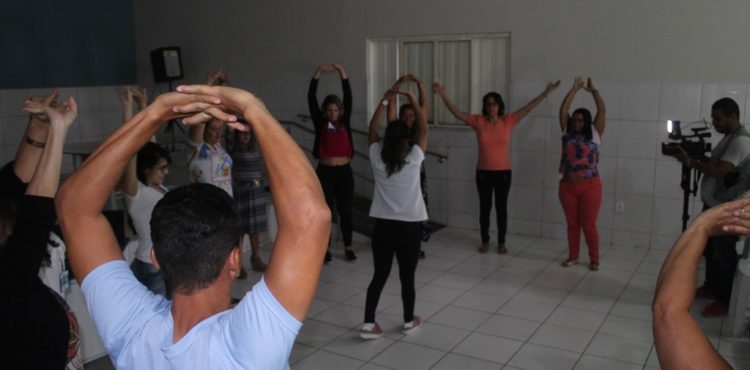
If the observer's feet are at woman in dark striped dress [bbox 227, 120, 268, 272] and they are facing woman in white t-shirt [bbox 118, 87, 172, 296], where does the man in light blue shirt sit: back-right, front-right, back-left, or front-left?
front-left

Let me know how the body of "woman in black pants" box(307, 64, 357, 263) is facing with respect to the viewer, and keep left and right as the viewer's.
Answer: facing the viewer

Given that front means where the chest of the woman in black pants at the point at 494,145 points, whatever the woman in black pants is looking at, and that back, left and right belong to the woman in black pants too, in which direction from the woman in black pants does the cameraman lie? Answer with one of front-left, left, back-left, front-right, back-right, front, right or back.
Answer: front-left

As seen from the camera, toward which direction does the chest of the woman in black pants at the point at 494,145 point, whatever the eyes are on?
toward the camera

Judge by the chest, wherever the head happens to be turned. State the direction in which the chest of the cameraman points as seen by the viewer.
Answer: to the viewer's left

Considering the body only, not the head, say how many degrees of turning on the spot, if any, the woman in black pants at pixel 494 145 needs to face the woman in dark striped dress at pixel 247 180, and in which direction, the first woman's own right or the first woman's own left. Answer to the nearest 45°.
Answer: approximately 45° to the first woman's own right

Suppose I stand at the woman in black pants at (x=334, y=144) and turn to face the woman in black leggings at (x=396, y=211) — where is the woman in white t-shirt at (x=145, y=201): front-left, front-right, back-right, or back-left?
front-right

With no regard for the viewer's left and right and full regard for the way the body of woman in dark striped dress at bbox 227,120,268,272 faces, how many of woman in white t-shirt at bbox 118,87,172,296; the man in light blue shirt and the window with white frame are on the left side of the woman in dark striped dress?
1

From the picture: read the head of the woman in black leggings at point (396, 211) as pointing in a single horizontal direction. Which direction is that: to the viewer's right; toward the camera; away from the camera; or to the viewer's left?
away from the camera

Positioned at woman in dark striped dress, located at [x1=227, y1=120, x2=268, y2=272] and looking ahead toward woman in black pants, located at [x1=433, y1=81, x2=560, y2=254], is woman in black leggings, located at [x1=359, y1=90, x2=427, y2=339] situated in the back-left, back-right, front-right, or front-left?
front-right

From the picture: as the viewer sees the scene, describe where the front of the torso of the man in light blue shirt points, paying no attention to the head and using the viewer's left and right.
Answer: facing away from the viewer

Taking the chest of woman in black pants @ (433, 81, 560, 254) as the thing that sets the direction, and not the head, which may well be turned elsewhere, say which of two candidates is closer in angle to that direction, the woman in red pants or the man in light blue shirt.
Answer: the man in light blue shirt

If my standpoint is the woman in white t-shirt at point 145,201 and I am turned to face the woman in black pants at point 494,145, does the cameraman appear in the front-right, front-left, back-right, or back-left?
front-right

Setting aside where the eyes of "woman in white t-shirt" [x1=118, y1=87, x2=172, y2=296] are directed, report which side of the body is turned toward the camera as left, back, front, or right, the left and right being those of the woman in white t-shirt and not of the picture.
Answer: right

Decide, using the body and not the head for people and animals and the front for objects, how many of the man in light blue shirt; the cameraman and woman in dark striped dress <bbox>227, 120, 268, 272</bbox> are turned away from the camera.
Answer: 1
